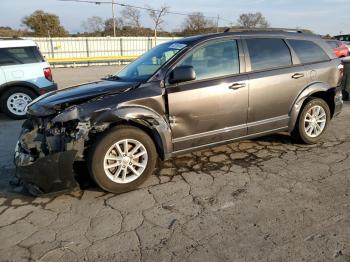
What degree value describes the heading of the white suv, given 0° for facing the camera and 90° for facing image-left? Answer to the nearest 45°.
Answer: approximately 90°

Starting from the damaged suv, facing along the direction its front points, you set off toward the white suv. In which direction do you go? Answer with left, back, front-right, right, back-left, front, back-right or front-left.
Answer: right

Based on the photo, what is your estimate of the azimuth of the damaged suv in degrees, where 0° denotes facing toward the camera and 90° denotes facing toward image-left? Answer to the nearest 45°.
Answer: approximately 45°

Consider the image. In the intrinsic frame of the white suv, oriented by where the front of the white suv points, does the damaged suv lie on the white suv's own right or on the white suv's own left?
on the white suv's own left
